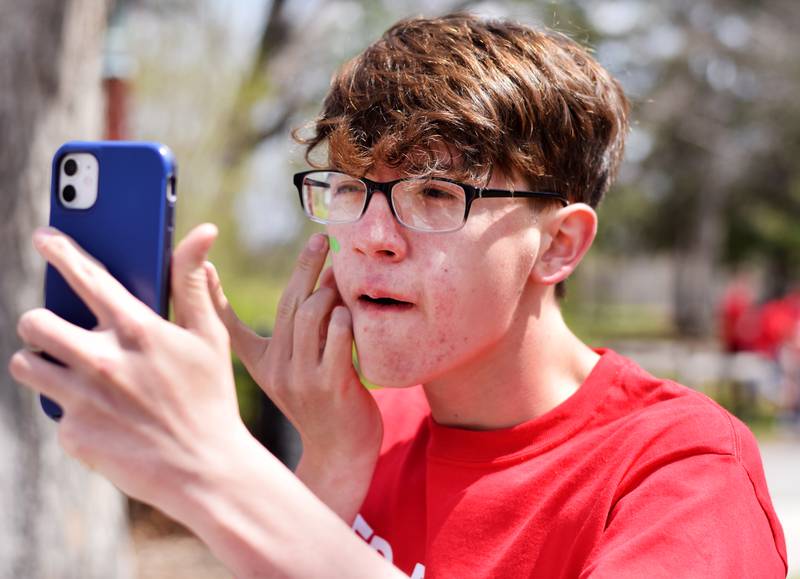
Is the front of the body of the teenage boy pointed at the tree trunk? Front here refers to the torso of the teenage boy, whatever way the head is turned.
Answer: no

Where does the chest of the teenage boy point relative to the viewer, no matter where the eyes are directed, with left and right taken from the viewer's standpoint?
facing the viewer and to the left of the viewer

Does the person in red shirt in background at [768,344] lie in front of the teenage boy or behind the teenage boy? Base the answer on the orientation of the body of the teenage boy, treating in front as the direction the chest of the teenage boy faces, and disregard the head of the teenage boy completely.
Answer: behind

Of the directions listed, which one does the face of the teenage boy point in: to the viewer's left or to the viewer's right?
to the viewer's left
